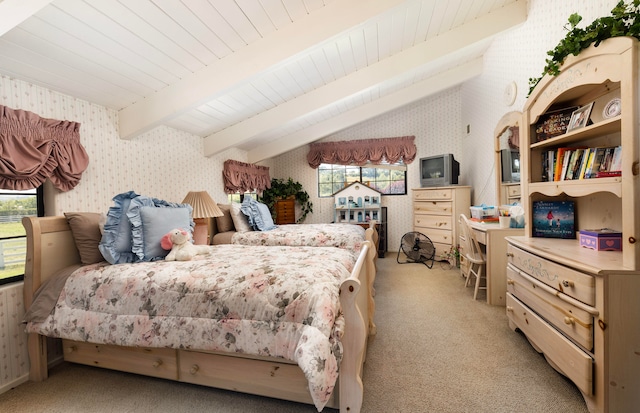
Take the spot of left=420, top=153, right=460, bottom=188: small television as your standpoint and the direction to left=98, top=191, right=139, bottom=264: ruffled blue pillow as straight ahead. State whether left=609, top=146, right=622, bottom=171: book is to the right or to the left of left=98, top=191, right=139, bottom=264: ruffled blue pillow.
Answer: left

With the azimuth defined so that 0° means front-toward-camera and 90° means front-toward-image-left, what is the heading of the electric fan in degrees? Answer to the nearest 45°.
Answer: approximately 45°

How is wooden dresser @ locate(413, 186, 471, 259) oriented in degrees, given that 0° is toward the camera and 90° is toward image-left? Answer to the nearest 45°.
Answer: approximately 45°

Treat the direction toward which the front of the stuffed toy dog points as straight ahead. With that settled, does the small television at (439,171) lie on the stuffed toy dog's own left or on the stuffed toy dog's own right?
on the stuffed toy dog's own left

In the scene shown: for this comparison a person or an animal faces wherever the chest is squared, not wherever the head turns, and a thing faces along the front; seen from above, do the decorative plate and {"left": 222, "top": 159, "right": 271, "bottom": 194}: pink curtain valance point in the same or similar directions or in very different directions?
very different directions

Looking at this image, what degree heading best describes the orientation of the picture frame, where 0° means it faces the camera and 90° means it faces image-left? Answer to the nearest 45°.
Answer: approximately 45°
